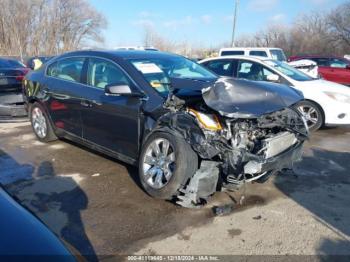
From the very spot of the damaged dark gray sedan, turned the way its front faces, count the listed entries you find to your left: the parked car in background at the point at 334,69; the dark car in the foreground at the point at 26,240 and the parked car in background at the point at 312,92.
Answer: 2

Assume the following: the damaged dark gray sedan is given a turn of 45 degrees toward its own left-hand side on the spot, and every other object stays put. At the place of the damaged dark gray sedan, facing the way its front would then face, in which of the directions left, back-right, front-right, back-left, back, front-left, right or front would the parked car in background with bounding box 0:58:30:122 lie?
back-left

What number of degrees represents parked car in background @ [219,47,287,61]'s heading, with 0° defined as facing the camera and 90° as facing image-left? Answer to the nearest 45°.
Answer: approximately 315°

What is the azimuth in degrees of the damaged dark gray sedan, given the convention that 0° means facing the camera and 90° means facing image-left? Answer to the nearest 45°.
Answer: approximately 315°

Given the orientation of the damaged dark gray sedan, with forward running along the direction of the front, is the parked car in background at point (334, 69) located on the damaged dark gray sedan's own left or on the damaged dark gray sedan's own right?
on the damaged dark gray sedan's own left

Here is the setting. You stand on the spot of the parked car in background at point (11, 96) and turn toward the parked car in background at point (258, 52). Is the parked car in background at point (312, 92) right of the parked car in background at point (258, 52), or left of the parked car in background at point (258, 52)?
right

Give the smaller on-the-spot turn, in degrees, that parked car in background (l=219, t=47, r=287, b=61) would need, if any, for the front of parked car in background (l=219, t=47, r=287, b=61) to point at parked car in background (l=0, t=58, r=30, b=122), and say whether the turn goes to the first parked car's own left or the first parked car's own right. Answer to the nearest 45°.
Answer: approximately 90° to the first parked car's own right
